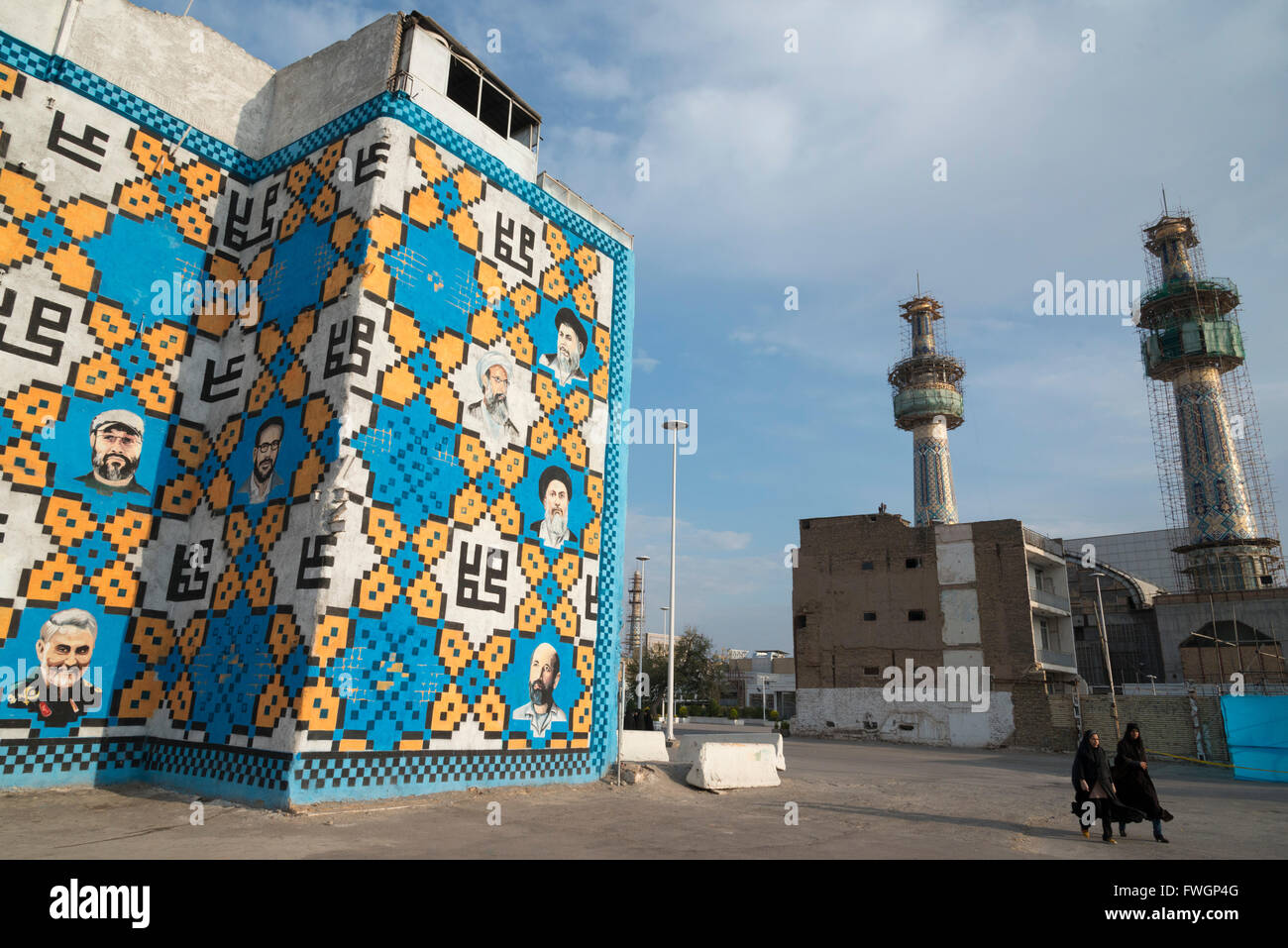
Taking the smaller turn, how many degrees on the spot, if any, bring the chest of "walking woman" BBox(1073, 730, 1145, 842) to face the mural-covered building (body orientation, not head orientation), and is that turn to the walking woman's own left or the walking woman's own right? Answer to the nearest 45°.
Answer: approximately 90° to the walking woman's own right

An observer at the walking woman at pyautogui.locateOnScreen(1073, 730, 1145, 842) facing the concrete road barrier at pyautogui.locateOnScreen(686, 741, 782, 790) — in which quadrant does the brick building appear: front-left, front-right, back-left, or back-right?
front-right

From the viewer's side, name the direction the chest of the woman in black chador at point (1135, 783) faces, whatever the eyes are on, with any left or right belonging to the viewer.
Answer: facing the viewer and to the right of the viewer

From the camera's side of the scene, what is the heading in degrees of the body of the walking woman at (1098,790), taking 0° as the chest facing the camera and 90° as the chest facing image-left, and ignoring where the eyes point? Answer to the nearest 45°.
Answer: approximately 315°

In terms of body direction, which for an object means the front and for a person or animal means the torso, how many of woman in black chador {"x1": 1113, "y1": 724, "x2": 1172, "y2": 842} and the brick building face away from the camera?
0

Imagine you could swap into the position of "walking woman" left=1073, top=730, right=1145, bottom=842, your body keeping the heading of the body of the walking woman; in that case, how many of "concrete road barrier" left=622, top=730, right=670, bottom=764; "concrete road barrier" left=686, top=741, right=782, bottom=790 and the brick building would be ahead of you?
0

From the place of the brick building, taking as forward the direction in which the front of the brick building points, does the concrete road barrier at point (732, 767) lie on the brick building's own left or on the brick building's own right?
on the brick building's own right

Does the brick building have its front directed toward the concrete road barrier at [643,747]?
no

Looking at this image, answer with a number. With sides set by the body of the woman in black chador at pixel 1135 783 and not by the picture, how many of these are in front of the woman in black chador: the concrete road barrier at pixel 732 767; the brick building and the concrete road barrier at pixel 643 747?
0

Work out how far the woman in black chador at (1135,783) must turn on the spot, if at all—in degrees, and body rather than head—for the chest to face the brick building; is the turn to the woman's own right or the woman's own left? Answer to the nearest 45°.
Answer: approximately 135° to the woman's own left

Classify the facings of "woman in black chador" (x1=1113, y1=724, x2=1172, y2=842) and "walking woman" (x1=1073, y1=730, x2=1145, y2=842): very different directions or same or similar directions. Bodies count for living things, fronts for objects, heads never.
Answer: same or similar directions

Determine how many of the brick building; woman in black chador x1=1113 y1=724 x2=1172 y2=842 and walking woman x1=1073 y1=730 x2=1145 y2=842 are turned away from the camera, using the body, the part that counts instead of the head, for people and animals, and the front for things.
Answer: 0

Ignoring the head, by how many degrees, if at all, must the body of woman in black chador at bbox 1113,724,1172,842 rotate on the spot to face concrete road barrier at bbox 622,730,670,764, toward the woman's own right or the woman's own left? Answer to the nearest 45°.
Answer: approximately 135° to the woman's own right

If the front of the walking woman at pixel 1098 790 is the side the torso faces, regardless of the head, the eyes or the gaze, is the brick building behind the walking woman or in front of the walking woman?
behind

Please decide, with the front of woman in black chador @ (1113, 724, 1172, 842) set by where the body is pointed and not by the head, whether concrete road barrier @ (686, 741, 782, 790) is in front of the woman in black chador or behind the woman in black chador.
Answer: behind
